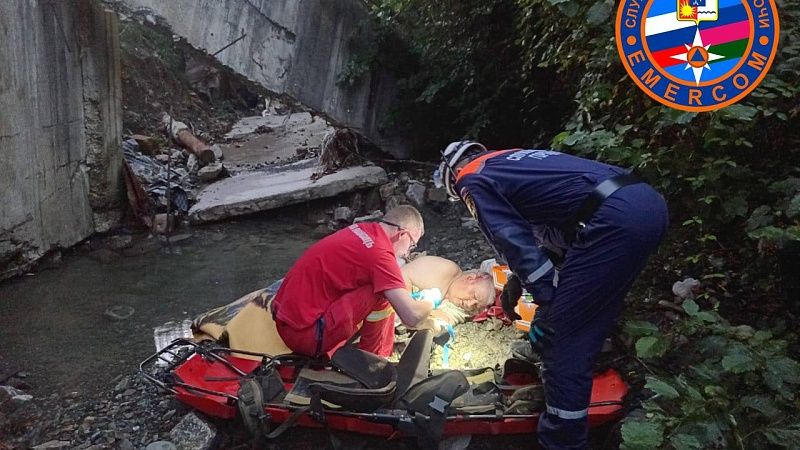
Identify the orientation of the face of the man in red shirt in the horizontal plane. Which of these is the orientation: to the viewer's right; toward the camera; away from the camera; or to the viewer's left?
to the viewer's right

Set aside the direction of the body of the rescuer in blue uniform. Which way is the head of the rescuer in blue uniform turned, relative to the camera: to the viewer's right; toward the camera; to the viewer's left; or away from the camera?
to the viewer's left

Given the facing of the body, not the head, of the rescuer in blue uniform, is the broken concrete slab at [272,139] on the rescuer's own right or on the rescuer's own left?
on the rescuer's own right

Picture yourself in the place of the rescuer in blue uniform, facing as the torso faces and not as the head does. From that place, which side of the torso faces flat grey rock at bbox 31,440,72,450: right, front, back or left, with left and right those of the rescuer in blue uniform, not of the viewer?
front

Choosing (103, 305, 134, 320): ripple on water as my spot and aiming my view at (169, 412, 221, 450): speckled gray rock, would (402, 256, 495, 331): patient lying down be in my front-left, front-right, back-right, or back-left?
front-left

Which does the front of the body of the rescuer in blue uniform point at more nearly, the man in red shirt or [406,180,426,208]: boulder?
the man in red shirt

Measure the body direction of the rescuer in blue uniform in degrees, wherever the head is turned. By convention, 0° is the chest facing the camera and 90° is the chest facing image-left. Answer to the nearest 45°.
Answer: approximately 90°

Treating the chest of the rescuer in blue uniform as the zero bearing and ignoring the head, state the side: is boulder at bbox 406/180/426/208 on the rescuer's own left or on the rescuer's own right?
on the rescuer's own right

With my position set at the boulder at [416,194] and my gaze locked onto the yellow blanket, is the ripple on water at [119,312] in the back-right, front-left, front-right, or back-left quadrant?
front-right

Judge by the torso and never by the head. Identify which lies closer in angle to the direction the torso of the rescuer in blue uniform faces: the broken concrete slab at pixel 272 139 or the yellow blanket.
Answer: the yellow blanket

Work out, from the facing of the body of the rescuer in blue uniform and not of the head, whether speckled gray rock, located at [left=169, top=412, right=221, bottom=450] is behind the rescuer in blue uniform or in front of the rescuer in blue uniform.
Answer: in front

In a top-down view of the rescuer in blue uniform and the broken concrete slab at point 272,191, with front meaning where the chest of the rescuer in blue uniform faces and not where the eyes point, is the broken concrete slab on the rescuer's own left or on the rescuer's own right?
on the rescuer's own right

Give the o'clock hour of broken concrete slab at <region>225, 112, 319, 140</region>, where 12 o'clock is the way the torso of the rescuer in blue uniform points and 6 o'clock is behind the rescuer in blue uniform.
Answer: The broken concrete slab is roughly at 2 o'clock from the rescuer in blue uniform.

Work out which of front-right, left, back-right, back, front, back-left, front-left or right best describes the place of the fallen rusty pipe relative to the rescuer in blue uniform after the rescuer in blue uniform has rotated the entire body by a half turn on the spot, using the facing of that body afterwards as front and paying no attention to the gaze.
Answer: back-left
